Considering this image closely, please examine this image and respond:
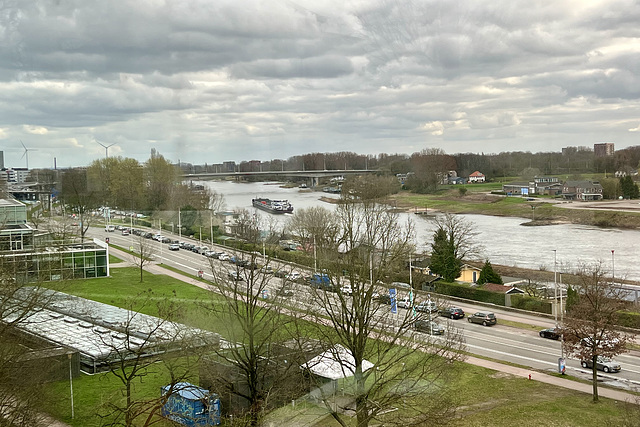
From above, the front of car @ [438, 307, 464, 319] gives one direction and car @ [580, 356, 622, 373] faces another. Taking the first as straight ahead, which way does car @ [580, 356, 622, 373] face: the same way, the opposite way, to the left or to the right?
the opposite way

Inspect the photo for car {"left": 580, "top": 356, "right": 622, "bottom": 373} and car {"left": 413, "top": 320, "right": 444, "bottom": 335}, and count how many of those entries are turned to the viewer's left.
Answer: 0

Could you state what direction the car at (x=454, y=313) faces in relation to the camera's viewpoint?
facing away from the viewer and to the left of the viewer

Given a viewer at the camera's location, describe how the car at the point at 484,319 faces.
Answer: facing away from the viewer and to the left of the viewer

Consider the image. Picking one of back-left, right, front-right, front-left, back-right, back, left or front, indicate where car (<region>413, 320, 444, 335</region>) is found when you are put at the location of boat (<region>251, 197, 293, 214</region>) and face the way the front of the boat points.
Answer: back-left

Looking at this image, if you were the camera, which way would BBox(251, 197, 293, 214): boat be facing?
facing away from the viewer and to the left of the viewer

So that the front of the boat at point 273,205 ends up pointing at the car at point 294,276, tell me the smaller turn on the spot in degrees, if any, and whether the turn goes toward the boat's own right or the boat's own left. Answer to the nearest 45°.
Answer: approximately 135° to the boat's own left
